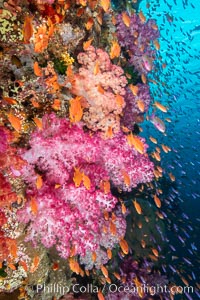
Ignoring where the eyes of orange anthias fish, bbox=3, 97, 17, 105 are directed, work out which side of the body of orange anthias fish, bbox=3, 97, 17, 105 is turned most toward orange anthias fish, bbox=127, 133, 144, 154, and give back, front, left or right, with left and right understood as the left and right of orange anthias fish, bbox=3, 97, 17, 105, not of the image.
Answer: front

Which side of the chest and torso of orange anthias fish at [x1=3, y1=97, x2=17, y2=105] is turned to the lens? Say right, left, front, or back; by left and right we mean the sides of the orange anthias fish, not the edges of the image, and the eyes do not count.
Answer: right

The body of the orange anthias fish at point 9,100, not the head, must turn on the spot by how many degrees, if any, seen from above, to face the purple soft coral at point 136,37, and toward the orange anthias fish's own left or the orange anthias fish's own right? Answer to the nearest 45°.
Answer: approximately 45° to the orange anthias fish's own left

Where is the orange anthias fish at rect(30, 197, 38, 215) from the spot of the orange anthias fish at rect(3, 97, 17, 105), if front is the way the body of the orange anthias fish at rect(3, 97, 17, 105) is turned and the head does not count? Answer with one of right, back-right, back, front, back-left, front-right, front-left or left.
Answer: front-right

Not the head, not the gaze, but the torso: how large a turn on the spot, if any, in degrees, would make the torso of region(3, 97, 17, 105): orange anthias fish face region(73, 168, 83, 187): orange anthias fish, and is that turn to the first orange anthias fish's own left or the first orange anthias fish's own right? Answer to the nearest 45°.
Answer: approximately 45° to the first orange anthias fish's own right
